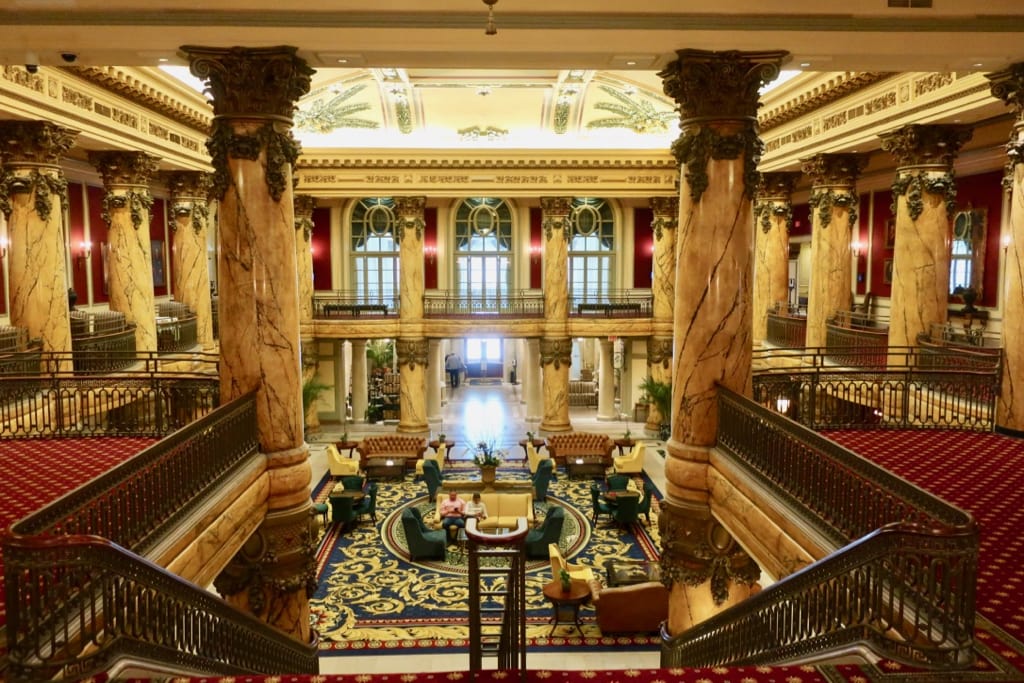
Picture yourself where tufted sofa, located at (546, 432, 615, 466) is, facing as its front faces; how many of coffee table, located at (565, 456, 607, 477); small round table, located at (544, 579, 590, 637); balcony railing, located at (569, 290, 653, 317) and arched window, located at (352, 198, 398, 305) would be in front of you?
2

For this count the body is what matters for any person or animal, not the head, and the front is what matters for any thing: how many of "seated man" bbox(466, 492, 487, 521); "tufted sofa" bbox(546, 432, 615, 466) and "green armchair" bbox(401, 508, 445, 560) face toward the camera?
2

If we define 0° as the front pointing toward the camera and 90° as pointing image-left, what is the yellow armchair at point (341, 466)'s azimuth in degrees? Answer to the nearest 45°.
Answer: approximately 270°

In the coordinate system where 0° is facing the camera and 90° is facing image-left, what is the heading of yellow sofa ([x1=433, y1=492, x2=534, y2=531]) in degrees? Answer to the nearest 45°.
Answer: approximately 0°

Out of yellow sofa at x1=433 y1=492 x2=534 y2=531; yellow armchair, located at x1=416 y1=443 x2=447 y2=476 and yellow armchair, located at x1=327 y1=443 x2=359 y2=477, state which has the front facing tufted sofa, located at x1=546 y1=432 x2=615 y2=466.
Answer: yellow armchair, located at x1=327 y1=443 x2=359 y2=477

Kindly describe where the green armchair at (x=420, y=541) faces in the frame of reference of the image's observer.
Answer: facing to the right of the viewer

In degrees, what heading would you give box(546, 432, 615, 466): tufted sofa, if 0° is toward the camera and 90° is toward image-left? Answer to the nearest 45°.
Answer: approximately 0°
